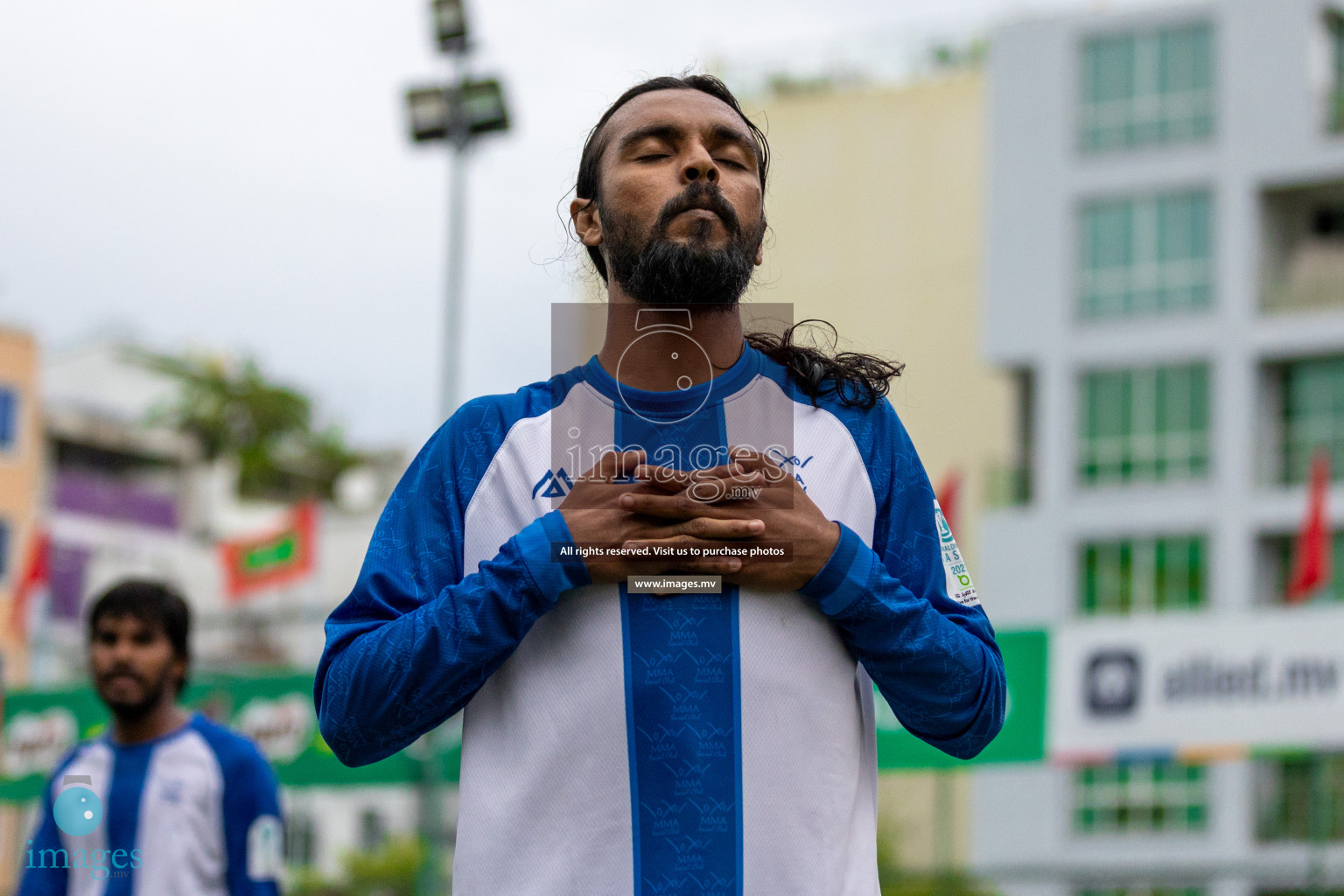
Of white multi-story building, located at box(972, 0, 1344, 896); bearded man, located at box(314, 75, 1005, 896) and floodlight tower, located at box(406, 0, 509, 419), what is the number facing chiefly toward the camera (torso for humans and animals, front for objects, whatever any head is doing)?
3

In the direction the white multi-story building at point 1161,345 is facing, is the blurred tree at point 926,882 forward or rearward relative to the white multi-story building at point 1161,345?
forward

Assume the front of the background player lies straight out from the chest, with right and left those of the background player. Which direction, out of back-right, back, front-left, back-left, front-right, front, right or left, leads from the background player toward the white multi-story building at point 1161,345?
back

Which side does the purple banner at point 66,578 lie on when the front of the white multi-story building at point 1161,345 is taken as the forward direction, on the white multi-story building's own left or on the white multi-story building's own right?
on the white multi-story building's own right

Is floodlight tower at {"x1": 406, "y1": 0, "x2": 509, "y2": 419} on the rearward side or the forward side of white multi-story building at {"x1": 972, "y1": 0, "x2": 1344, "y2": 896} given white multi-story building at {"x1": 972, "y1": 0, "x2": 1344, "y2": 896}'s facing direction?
on the forward side

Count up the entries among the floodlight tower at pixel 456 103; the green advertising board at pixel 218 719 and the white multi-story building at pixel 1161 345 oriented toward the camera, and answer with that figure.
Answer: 3

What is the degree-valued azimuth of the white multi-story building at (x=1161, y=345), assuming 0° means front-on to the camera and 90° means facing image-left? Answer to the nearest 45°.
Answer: approximately 0°

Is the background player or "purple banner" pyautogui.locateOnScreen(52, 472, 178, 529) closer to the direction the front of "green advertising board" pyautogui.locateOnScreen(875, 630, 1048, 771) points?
the background player
